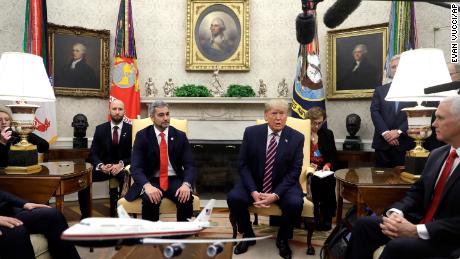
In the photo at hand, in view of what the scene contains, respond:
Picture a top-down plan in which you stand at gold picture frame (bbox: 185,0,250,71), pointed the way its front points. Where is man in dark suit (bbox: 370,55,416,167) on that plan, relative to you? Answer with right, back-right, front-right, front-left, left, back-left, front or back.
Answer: front-left

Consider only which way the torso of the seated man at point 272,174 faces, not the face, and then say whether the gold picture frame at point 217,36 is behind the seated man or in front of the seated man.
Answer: behind

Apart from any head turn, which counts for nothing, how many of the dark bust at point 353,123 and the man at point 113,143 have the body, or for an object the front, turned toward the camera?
2

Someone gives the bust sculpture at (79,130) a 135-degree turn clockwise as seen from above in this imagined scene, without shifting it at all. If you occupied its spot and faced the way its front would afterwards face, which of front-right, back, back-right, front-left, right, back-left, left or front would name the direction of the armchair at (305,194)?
back

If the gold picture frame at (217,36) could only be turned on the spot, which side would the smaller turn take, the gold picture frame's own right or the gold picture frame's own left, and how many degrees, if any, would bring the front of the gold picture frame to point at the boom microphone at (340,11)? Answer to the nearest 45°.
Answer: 0° — it already faces it

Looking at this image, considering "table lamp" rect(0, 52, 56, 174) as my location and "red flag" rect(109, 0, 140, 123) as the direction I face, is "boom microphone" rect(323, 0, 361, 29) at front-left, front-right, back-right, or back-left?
back-right

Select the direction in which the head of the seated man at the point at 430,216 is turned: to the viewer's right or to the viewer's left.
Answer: to the viewer's left

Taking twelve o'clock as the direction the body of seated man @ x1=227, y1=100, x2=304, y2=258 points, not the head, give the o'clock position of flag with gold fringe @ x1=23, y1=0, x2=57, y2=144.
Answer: The flag with gold fringe is roughly at 4 o'clock from the seated man.

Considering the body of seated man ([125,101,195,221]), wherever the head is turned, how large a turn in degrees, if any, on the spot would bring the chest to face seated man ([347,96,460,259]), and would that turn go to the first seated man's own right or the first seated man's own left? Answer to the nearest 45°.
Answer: approximately 45° to the first seated man's own left

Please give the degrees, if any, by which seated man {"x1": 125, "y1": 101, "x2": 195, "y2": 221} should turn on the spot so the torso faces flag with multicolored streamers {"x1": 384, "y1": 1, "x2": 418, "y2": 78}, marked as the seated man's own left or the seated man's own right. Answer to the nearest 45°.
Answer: approximately 90° to the seated man's own left

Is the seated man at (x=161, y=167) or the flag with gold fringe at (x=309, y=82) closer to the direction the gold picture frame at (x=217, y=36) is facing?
the seated man

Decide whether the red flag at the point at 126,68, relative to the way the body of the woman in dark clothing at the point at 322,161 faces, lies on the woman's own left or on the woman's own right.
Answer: on the woman's own right

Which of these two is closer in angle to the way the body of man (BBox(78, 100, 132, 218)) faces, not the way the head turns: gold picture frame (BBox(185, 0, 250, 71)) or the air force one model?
the air force one model

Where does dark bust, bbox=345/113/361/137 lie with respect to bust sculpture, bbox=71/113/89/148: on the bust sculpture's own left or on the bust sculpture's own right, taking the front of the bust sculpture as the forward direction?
on the bust sculpture's own left

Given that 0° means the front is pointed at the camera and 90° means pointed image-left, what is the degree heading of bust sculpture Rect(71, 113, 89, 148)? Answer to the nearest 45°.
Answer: approximately 0°
